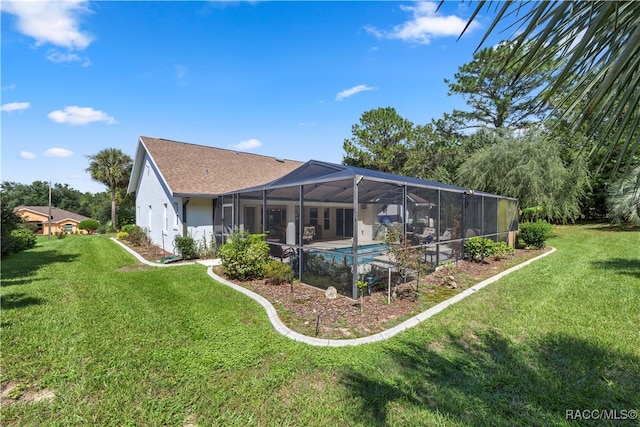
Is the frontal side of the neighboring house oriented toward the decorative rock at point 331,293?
yes

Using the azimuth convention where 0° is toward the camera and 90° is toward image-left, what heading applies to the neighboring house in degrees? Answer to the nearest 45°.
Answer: approximately 0°

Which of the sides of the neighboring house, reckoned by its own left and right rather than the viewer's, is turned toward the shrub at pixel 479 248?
front

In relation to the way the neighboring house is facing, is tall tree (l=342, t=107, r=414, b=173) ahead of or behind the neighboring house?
ahead

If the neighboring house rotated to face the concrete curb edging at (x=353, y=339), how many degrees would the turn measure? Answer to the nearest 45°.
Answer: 0° — it already faces it

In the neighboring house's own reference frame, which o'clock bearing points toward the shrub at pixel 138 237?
The shrub is roughly at 12 o'clock from the neighboring house.

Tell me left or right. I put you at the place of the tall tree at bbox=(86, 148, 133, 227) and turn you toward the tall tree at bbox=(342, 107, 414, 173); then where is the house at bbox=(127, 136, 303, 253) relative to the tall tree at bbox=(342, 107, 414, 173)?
right

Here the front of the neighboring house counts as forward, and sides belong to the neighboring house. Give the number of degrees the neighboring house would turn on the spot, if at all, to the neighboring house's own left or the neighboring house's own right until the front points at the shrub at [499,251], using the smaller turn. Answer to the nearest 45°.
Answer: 0° — it already faces it
